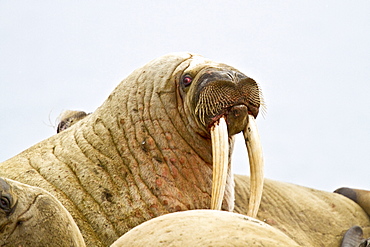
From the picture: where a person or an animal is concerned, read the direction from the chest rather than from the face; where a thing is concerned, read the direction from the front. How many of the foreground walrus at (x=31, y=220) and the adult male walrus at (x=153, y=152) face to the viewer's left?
1

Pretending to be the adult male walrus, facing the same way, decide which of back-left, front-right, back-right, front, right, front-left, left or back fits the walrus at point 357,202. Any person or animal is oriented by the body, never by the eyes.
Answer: left

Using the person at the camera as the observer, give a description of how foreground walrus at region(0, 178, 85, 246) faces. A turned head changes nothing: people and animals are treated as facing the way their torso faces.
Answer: facing to the left of the viewer

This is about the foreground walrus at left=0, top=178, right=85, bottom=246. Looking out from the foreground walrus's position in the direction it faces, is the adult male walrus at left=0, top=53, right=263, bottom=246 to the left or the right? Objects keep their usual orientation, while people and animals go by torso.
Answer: on its right

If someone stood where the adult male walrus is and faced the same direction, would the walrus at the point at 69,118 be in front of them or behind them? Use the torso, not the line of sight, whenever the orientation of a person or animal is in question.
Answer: behind

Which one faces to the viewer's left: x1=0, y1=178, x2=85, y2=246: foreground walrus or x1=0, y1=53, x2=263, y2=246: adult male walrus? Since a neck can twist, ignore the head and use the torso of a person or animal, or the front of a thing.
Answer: the foreground walrus
